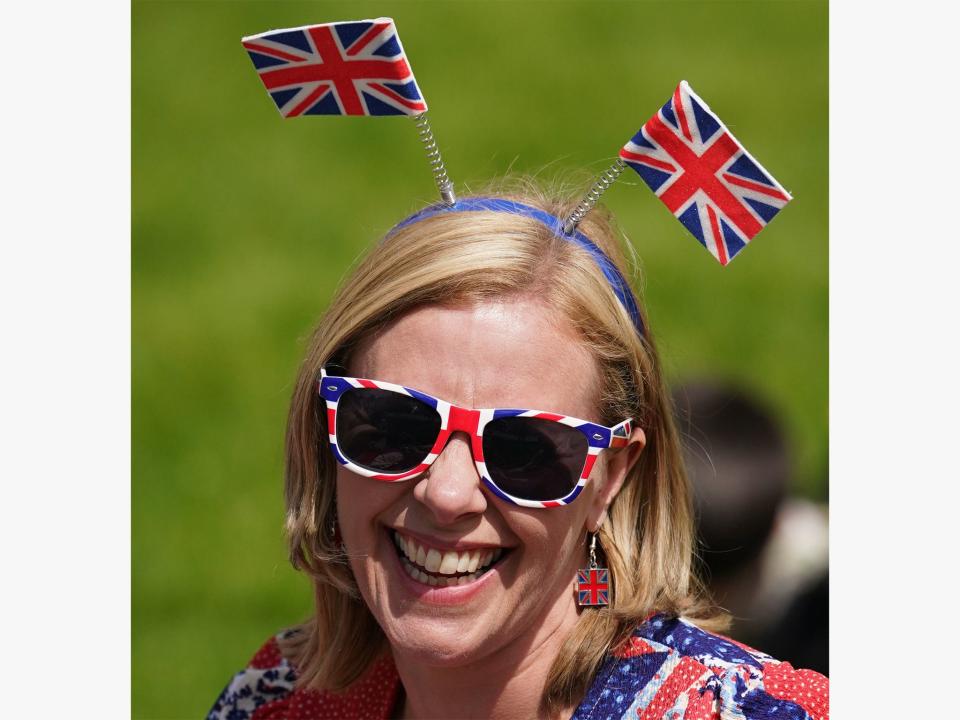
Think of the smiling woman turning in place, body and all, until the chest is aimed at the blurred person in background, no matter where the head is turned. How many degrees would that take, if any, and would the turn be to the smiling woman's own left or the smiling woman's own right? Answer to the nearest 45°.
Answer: approximately 135° to the smiling woman's own left

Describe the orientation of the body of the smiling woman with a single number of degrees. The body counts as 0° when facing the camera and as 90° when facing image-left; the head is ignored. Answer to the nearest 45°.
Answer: approximately 0°
